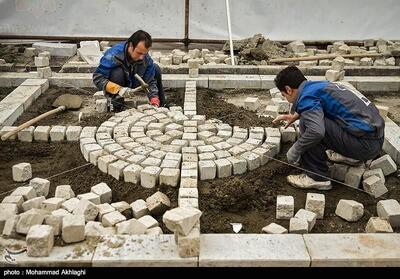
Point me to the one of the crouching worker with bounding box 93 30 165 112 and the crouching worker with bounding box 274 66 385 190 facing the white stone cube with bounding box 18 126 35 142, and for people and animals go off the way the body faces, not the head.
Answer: the crouching worker with bounding box 274 66 385 190

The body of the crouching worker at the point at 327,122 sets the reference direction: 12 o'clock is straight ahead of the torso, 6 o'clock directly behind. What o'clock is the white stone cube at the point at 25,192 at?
The white stone cube is roughly at 11 o'clock from the crouching worker.

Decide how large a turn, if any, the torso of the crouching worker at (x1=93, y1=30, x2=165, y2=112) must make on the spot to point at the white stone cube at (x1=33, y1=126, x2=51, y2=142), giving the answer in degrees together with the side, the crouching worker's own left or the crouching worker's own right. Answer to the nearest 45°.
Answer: approximately 90° to the crouching worker's own right

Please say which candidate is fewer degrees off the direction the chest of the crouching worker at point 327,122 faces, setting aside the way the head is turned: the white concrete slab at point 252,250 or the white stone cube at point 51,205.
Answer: the white stone cube

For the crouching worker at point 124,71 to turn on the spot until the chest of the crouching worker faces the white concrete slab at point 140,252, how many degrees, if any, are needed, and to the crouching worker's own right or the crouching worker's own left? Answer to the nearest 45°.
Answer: approximately 45° to the crouching worker's own right

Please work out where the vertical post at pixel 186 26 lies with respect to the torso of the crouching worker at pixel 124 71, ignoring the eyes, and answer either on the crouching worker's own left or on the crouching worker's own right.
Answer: on the crouching worker's own left

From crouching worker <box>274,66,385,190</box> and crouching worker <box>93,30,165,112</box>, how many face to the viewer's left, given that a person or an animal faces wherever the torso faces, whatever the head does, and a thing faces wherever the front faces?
1

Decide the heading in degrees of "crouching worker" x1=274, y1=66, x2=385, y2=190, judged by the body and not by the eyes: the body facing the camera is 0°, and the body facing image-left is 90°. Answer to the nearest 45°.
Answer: approximately 90°

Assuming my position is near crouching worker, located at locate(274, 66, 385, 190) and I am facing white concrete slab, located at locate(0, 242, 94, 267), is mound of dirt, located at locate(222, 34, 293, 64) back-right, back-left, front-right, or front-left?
back-right
